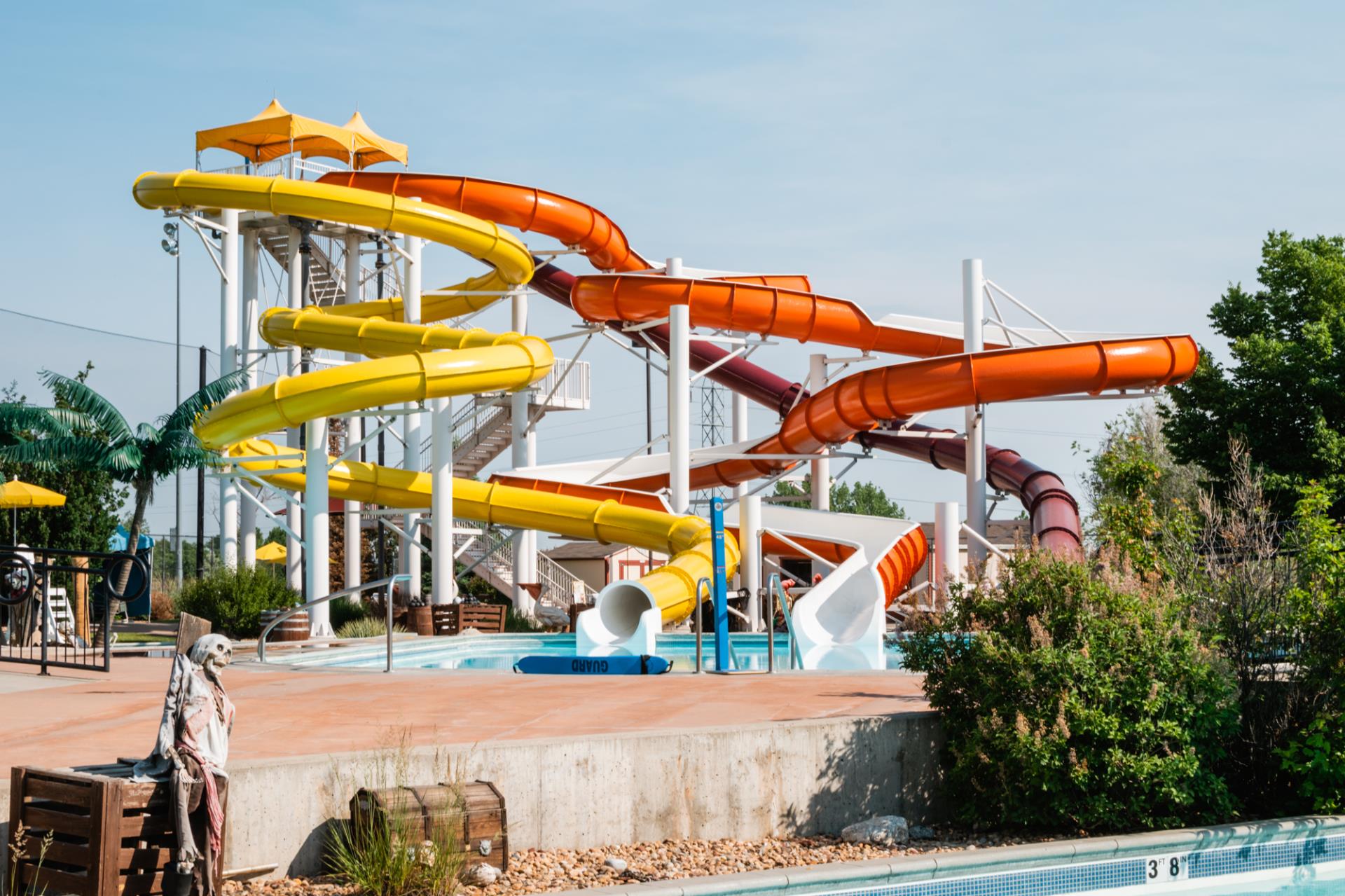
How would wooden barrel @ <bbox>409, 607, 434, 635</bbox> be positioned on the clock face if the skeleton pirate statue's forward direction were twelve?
The wooden barrel is roughly at 8 o'clock from the skeleton pirate statue.

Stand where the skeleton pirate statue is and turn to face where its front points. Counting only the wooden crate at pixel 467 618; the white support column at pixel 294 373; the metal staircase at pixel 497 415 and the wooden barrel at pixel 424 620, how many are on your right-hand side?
0

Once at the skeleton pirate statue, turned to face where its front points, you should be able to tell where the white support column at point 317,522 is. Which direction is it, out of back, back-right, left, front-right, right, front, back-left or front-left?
back-left

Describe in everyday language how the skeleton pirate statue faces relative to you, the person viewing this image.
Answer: facing the viewer and to the right of the viewer

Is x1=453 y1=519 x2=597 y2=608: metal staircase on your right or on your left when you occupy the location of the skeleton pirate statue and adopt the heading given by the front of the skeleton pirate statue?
on your left

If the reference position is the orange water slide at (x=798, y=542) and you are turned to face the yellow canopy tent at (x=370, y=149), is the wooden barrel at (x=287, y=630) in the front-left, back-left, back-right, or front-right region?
front-left

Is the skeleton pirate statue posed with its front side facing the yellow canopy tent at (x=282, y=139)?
no

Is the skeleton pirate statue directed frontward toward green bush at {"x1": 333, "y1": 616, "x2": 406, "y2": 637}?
no

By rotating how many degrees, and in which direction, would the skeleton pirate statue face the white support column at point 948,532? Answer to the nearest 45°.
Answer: approximately 90° to its left

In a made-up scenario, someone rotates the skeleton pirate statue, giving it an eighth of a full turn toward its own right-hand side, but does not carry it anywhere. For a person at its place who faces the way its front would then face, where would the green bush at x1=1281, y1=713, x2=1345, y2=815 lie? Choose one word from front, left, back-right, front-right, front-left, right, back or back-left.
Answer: left

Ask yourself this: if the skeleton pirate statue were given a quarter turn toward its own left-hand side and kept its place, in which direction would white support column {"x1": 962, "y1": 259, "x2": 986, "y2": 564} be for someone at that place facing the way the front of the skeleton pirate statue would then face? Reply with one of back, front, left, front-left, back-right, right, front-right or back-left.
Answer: front

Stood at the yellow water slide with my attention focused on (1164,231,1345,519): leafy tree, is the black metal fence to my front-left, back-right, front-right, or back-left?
back-right

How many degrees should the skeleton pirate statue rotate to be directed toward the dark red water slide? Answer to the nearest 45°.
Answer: approximately 90° to its left

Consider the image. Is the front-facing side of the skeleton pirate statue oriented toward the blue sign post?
no

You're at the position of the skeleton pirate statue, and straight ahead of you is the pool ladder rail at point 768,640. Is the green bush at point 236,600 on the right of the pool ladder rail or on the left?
left

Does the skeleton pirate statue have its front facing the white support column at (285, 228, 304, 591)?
no

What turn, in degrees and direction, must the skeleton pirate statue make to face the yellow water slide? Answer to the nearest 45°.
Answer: approximately 135° to its left

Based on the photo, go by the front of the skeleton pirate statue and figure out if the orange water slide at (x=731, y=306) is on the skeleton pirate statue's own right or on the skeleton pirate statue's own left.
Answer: on the skeleton pirate statue's own left

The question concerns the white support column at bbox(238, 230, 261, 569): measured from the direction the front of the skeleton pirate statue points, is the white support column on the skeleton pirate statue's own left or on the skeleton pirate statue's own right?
on the skeleton pirate statue's own left
